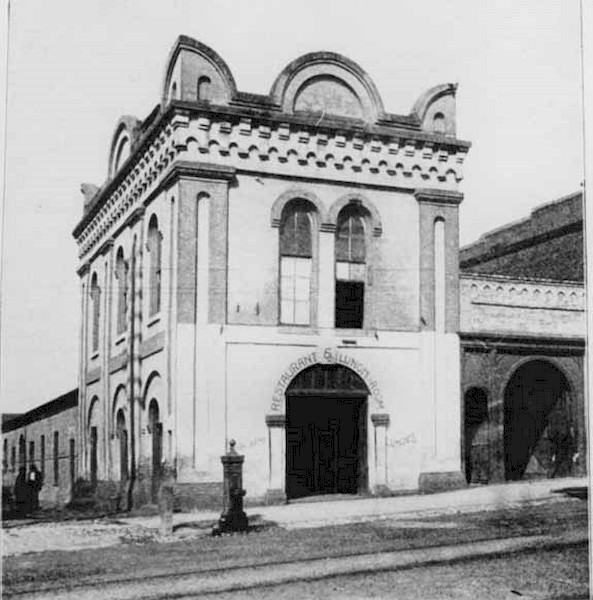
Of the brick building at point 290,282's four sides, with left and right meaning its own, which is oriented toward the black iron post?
front

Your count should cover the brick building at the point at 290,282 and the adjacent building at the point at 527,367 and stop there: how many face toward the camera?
2

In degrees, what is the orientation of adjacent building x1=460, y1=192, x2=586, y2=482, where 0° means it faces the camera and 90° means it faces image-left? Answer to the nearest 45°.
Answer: approximately 0°

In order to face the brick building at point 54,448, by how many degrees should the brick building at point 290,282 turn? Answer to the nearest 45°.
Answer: approximately 135° to its right

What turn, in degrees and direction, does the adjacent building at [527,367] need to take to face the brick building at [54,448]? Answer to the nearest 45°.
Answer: approximately 90° to its right

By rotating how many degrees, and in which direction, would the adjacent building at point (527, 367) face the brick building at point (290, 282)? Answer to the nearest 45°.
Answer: approximately 45° to its right

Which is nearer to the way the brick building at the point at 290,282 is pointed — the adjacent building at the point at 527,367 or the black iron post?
the black iron post

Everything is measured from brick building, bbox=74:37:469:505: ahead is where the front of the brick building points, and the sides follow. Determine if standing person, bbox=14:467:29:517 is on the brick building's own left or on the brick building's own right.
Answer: on the brick building's own right

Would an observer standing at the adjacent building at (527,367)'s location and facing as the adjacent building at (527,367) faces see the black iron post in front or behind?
in front
